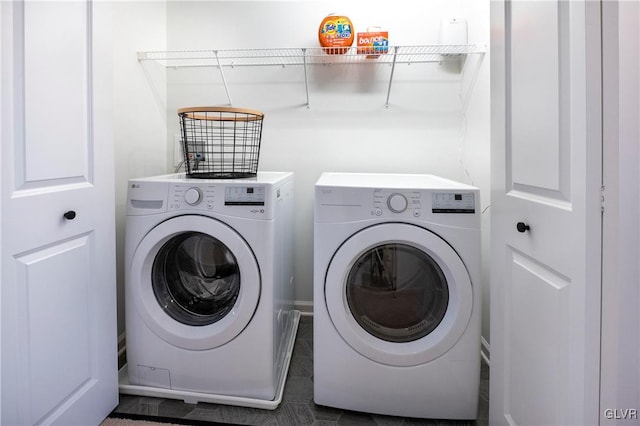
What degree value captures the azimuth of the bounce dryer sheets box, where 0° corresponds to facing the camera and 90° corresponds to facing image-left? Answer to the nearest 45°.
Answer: approximately 0°

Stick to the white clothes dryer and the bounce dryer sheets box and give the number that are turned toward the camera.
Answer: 2

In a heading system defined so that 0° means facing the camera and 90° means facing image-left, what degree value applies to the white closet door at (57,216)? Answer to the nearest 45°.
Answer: approximately 315°

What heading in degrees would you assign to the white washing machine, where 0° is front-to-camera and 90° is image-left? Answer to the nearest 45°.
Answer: approximately 0°

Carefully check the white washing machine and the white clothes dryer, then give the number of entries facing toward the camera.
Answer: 2

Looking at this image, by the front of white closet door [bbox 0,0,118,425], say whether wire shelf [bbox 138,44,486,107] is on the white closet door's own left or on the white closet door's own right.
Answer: on the white closet door's own left
